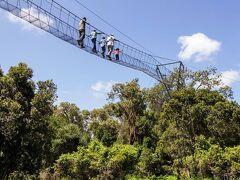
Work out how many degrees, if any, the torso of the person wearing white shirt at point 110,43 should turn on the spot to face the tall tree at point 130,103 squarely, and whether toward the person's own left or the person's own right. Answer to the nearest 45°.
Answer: approximately 45° to the person's own left
